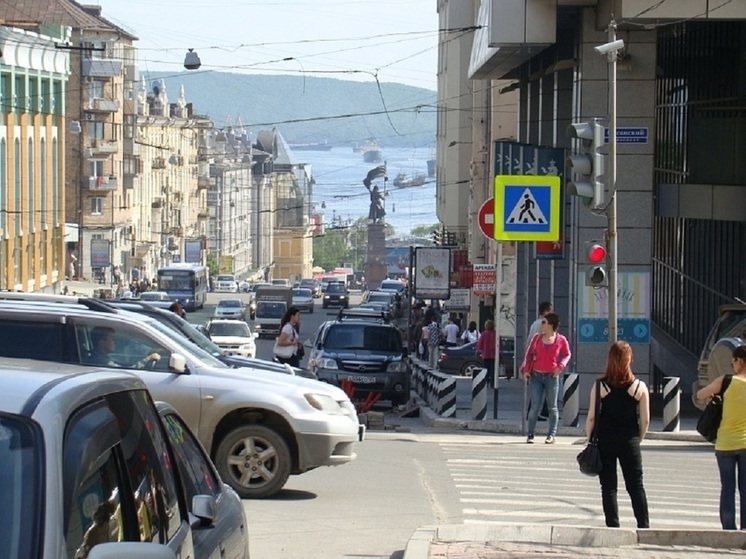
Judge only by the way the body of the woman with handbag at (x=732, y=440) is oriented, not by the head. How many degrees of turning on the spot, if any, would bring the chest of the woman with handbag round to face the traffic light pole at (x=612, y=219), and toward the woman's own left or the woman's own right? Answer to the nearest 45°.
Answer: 0° — they already face it

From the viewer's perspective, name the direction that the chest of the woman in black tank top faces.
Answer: away from the camera

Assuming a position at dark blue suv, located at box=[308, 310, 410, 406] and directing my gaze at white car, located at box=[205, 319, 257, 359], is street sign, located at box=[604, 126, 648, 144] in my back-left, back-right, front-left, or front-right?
back-right

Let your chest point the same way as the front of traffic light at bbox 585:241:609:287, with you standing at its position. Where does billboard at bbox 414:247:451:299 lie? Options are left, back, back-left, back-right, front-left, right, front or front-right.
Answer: back

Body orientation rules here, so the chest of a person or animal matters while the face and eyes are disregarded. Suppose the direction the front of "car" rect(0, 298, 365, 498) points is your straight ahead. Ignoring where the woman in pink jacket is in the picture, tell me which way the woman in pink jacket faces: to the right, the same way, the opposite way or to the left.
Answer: to the right

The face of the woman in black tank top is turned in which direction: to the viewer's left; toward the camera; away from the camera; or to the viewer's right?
away from the camera

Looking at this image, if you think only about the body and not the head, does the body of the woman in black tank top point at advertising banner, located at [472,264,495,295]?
yes

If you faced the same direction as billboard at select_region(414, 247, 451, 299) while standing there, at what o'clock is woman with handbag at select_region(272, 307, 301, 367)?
The woman with handbag is roughly at 12 o'clock from the billboard.
